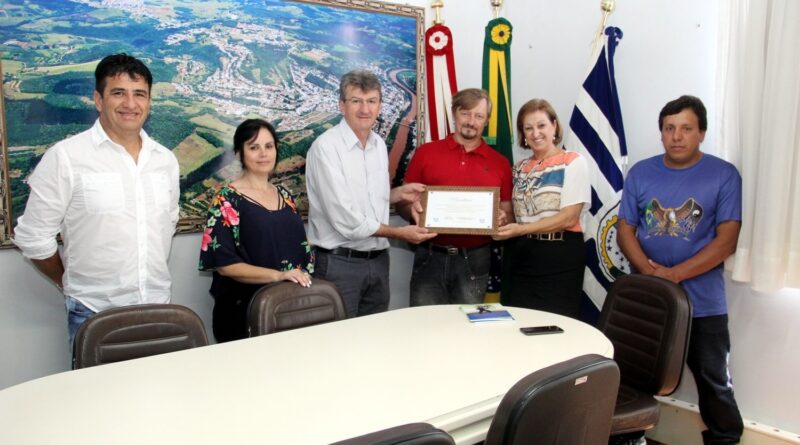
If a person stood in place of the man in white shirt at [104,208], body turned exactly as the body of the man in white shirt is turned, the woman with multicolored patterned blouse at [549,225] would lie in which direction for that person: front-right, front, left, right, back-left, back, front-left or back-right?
front-left

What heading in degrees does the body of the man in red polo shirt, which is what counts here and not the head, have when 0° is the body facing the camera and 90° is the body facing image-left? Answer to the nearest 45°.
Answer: approximately 0°

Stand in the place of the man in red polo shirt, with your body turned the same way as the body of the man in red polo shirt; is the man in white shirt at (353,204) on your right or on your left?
on your right

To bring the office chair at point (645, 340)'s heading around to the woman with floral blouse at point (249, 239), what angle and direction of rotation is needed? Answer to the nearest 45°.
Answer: approximately 45° to its right
